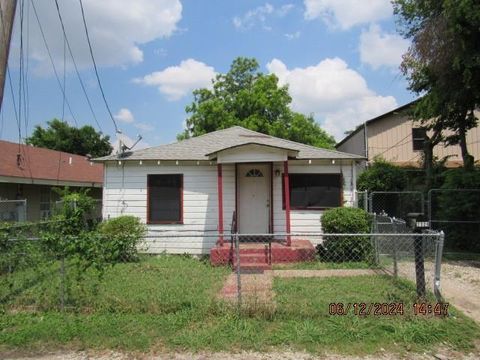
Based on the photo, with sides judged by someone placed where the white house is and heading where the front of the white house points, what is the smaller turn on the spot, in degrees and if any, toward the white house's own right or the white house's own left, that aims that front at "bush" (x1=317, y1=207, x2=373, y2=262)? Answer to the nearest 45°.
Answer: approximately 45° to the white house's own left

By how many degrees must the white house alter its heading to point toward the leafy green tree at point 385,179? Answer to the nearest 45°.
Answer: approximately 135° to its left

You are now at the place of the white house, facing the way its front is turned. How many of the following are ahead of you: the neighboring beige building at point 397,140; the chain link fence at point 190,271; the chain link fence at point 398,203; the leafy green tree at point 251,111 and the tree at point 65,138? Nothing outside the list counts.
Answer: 1

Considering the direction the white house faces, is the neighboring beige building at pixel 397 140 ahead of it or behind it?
behind

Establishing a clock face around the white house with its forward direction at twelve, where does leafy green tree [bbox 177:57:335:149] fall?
The leafy green tree is roughly at 6 o'clock from the white house.

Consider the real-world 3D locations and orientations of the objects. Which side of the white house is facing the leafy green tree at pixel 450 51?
left

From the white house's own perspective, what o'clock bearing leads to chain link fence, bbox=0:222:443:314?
The chain link fence is roughly at 12 o'clock from the white house.

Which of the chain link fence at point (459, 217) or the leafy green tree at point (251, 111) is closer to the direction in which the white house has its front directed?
the chain link fence

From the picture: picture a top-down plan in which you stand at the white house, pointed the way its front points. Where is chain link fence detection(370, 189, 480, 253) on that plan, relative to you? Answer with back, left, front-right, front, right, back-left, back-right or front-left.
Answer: left

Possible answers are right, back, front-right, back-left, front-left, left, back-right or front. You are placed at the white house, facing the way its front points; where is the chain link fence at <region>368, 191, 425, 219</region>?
back-left

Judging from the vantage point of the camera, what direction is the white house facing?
facing the viewer

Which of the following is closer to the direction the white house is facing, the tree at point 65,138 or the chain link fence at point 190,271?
the chain link fence

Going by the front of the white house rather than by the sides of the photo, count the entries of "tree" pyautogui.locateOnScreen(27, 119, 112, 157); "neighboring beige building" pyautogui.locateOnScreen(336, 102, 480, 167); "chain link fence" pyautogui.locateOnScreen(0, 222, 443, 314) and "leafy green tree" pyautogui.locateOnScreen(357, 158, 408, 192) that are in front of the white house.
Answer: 1
